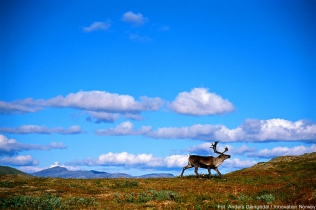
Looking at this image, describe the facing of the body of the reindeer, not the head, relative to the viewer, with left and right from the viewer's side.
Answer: facing to the right of the viewer
